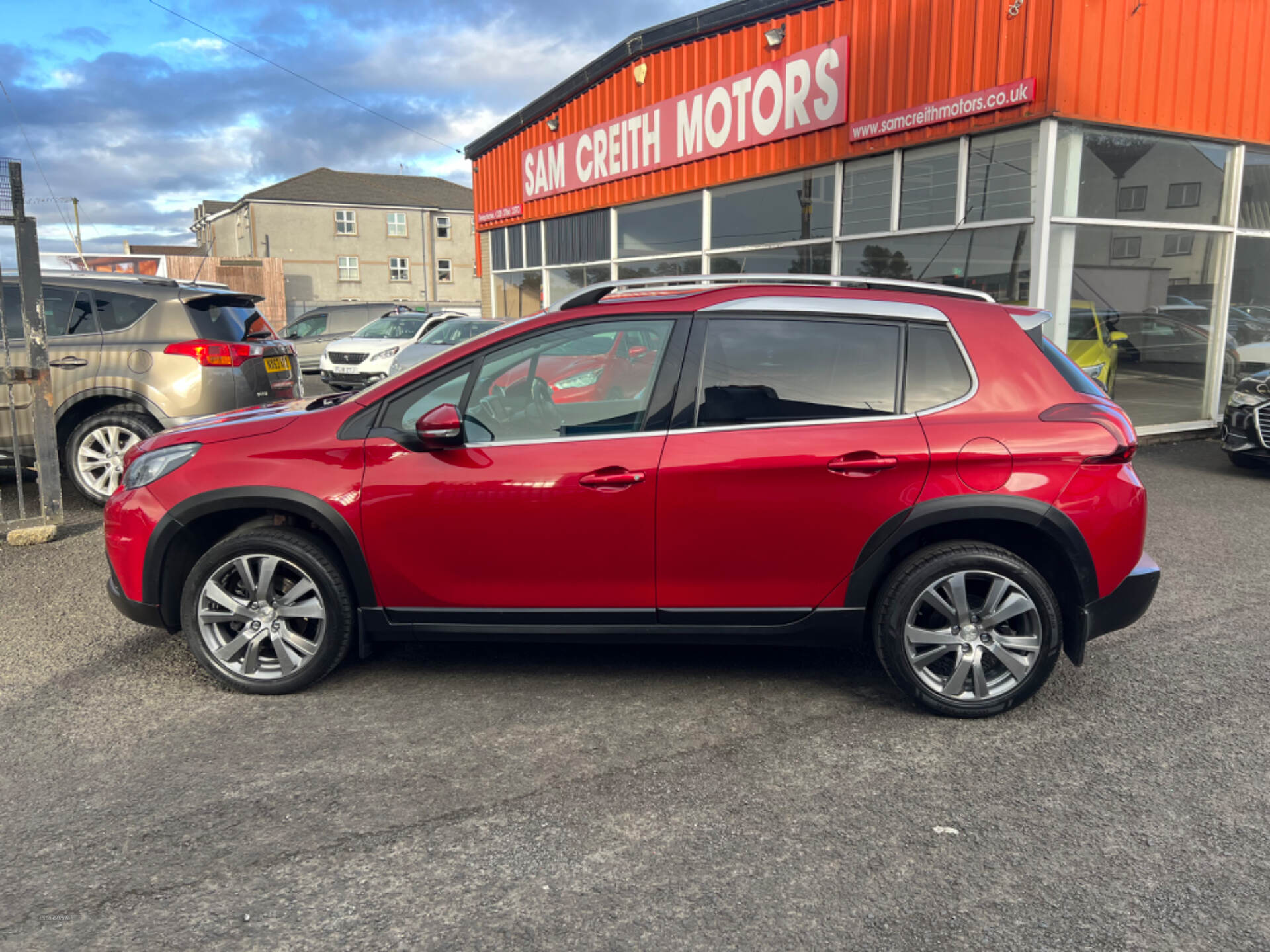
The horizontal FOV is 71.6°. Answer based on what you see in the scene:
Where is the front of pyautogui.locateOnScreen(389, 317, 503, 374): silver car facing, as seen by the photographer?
facing the viewer and to the left of the viewer

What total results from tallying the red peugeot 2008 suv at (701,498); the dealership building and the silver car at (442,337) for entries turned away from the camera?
0

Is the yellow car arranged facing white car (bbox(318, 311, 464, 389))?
no

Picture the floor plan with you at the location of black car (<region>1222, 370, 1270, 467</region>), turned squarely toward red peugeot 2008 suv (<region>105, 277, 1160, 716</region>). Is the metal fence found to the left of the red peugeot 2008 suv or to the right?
right

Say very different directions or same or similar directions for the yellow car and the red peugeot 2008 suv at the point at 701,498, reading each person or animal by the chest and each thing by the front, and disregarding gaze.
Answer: same or similar directions

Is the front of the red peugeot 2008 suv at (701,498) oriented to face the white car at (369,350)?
no

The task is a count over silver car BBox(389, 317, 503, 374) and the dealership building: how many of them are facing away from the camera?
0

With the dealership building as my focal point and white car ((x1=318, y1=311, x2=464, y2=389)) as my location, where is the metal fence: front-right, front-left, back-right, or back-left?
front-right

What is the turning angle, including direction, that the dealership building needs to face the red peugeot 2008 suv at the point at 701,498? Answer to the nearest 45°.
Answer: approximately 45° to its left

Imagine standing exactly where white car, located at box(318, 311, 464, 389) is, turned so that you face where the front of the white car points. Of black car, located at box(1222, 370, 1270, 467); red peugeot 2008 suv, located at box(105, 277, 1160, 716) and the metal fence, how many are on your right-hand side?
0

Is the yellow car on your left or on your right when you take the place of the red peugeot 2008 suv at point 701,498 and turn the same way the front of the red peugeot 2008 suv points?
on your right

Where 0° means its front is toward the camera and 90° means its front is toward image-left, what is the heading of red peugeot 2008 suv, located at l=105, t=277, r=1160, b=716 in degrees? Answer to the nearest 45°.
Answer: approximately 90°

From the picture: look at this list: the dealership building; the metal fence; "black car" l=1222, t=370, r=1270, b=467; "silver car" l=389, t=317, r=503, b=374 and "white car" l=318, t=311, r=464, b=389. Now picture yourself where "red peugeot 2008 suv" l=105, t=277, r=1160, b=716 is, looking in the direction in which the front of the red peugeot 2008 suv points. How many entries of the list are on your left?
0

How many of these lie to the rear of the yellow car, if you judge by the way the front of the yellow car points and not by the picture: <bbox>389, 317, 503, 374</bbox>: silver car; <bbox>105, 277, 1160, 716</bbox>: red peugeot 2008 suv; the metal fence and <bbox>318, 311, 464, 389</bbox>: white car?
0

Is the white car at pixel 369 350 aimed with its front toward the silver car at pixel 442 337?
no
